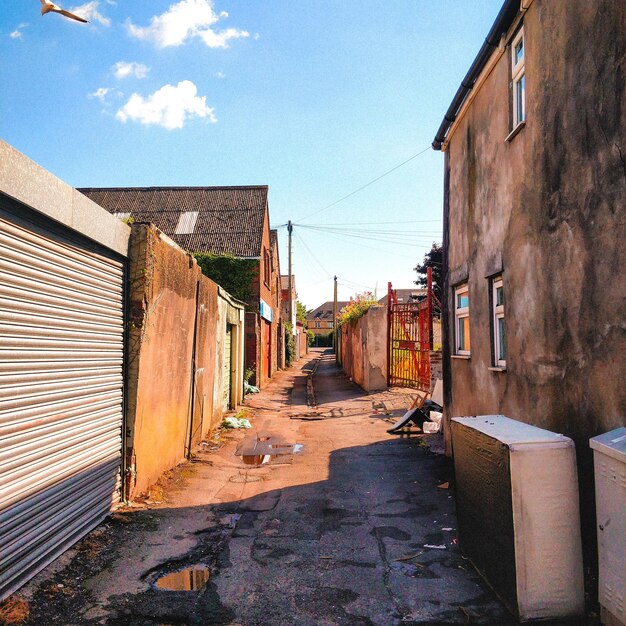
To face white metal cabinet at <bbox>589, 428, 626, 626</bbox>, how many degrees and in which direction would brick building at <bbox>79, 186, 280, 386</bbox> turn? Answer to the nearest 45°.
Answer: approximately 90° to its right

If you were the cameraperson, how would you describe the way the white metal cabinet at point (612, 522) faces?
facing the viewer and to the left of the viewer

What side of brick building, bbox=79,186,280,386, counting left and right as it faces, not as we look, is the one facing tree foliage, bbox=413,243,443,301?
front

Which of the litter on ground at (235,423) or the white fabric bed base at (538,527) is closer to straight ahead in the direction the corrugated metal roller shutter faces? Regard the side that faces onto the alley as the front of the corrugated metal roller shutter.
the white fabric bed base

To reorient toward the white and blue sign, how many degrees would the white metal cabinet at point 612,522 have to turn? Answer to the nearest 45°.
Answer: approximately 90° to its right

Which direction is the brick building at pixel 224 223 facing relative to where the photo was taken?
to the viewer's right

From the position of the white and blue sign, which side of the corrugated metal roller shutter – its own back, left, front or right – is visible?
left

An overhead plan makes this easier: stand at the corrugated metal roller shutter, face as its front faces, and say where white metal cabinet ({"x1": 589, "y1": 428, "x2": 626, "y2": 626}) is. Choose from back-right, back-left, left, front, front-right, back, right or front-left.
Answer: front

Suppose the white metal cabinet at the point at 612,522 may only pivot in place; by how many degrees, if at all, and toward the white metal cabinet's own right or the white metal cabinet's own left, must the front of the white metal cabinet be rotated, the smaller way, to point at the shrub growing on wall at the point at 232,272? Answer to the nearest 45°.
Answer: approximately 90° to the white metal cabinet's own right

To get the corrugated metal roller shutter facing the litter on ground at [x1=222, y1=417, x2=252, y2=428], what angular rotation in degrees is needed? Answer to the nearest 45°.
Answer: approximately 90° to its left

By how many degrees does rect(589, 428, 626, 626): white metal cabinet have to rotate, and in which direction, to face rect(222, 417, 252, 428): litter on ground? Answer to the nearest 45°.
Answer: approximately 90° to its right

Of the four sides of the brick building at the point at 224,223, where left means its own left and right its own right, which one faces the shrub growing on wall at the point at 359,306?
front

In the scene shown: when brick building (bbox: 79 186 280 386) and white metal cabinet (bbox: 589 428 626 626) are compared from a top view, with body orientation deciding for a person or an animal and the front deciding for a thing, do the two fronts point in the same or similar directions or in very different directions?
very different directions

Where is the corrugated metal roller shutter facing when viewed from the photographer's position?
facing the viewer and to the right of the viewer

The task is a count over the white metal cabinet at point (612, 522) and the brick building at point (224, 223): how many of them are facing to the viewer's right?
1

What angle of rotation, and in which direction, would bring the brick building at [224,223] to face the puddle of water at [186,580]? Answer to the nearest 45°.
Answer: approximately 90° to its right
